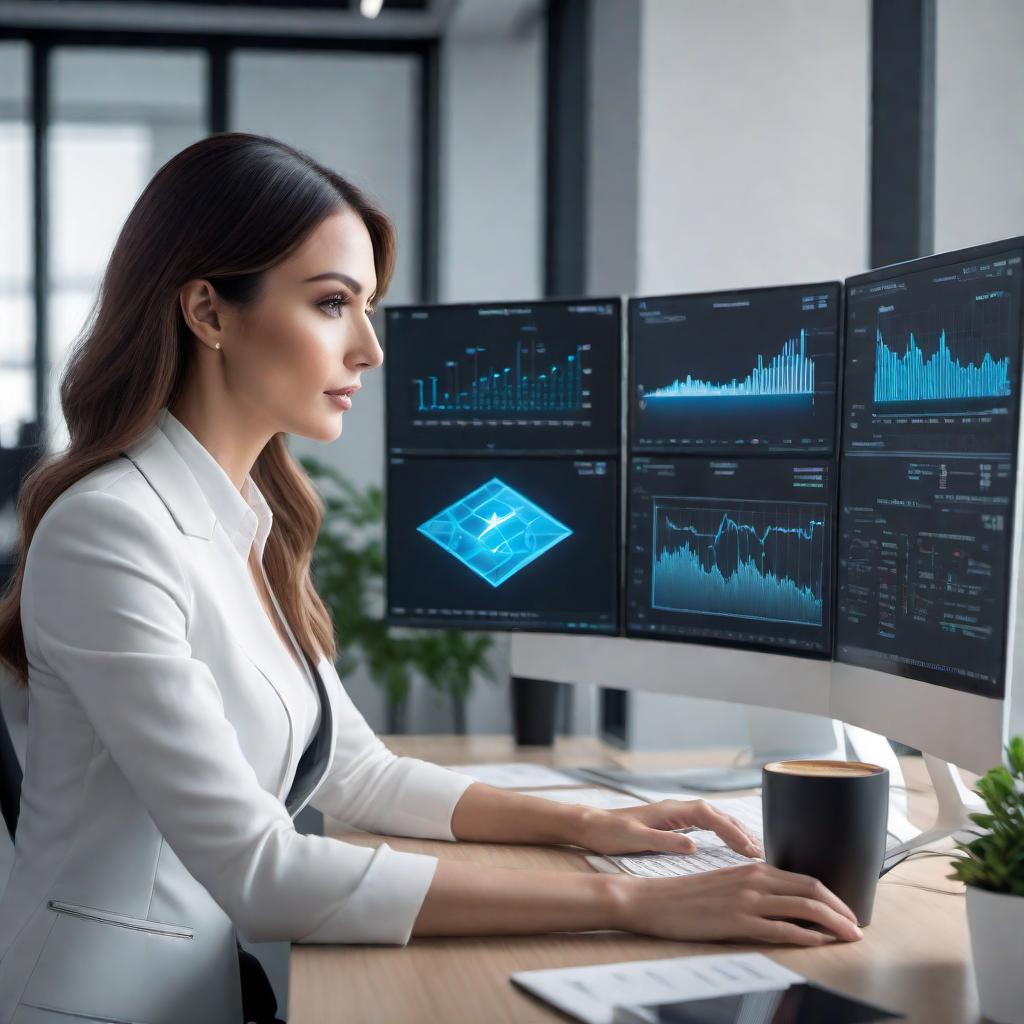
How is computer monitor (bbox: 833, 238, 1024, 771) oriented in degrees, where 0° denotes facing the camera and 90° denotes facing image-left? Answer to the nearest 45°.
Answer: approximately 45°

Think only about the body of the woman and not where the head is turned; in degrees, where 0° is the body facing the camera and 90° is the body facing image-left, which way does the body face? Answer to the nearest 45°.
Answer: approximately 270°

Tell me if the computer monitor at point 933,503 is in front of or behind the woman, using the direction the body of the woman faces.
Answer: in front

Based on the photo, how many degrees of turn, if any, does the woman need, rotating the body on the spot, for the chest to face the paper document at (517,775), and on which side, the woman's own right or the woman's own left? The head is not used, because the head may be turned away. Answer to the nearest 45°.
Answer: approximately 45° to the woman's own left

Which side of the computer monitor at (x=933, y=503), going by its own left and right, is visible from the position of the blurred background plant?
right

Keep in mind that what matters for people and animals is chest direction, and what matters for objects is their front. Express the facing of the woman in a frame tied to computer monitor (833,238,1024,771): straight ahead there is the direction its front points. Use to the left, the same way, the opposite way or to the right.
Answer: the opposite way

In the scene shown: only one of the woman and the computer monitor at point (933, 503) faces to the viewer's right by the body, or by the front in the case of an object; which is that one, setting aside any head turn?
the woman

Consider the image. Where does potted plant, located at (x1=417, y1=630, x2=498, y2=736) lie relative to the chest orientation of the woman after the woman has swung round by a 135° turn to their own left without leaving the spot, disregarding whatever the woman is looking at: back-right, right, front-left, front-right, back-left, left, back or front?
front-right

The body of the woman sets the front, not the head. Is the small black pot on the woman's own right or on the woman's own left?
on the woman's own left

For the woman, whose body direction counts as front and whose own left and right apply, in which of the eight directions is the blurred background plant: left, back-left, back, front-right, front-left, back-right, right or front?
left

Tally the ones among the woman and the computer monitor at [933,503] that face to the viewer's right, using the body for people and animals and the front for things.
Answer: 1

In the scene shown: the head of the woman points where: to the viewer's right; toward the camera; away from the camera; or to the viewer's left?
to the viewer's right

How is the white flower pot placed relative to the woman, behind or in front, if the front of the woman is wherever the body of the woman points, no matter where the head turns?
in front
